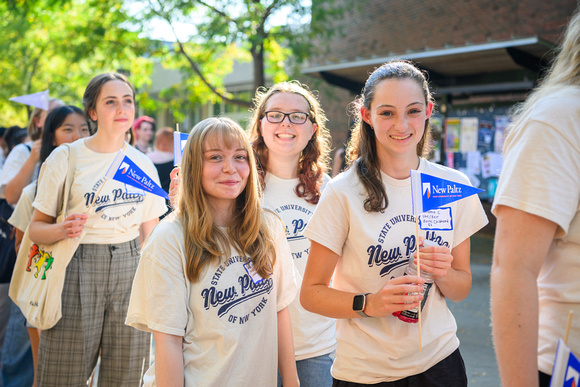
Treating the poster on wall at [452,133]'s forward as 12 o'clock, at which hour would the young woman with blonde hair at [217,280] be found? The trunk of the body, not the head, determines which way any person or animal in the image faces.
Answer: The young woman with blonde hair is roughly at 12 o'clock from the poster on wall.

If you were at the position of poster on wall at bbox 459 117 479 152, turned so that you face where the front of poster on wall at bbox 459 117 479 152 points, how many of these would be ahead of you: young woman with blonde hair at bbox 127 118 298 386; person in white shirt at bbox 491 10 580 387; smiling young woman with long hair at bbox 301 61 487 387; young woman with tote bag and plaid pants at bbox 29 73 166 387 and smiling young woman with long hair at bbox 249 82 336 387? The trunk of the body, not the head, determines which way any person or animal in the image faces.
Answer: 5

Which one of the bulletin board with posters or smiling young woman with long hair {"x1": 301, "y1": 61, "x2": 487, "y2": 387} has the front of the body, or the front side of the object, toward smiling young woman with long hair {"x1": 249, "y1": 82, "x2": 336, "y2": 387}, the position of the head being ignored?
the bulletin board with posters

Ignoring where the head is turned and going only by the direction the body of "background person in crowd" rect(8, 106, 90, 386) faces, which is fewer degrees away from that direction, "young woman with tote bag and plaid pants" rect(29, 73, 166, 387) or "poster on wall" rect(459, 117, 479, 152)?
the young woman with tote bag and plaid pants

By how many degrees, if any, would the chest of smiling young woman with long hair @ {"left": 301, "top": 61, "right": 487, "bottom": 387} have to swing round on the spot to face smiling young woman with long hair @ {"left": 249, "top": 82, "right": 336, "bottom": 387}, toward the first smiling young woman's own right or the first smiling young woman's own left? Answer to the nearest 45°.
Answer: approximately 135° to the first smiling young woman's own right
